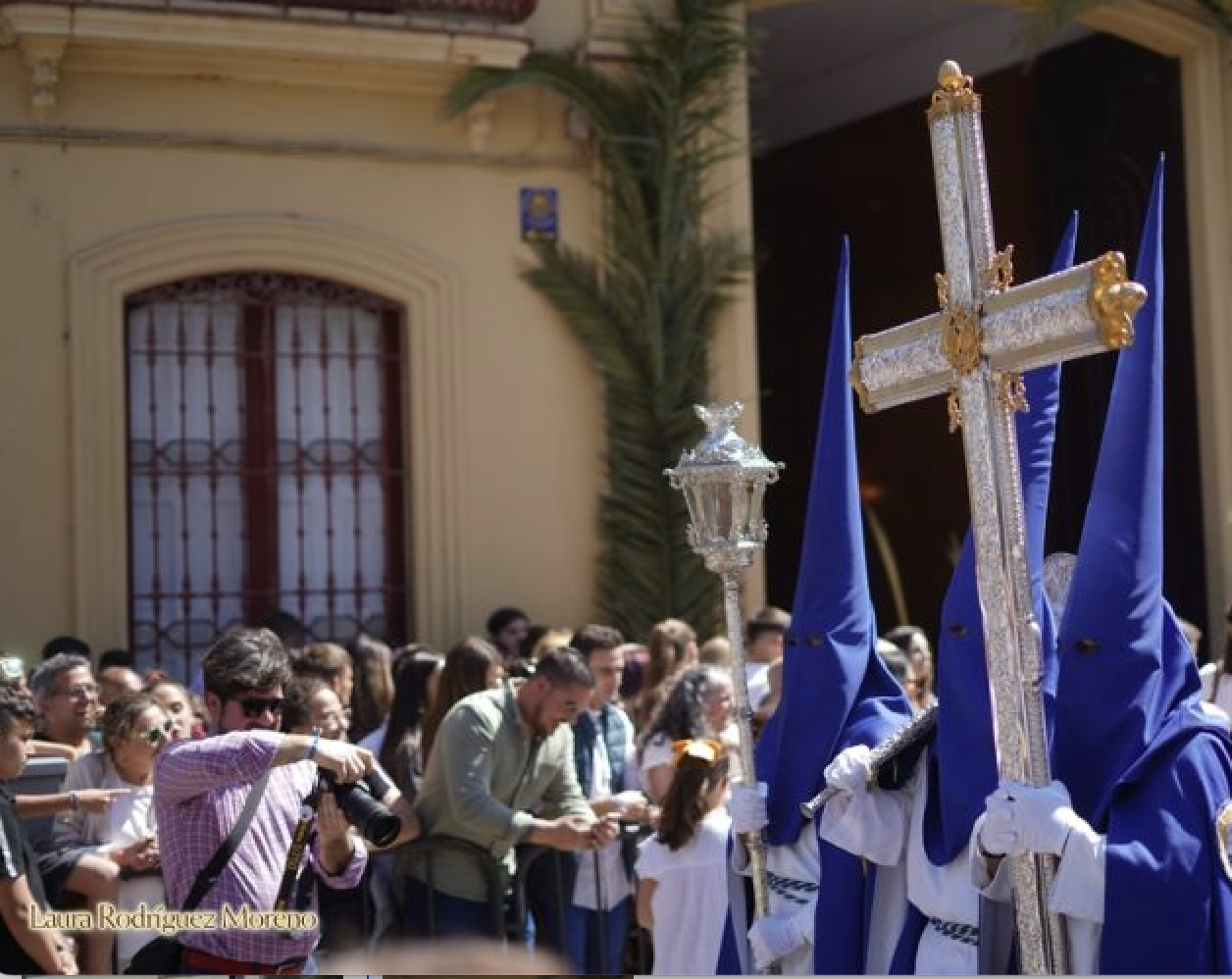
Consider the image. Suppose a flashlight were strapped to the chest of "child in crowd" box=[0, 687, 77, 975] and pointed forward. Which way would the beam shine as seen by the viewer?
to the viewer's right

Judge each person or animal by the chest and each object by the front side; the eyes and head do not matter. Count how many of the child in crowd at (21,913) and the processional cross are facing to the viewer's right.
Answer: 1

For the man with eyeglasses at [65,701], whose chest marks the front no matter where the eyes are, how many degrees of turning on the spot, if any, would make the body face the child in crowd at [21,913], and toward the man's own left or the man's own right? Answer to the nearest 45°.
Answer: approximately 45° to the man's own right

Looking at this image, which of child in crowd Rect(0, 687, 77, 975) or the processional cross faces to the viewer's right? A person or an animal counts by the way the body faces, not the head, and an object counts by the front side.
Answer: the child in crowd

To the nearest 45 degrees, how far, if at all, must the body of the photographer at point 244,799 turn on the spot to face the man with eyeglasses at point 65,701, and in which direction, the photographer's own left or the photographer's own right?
approximately 135° to the photographer's own left

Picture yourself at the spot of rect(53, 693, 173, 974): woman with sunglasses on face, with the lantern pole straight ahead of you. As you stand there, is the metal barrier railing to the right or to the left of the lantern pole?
left

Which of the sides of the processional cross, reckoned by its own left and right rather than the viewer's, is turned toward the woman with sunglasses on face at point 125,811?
right

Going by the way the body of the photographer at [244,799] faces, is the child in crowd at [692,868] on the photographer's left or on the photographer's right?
on the photographer's left

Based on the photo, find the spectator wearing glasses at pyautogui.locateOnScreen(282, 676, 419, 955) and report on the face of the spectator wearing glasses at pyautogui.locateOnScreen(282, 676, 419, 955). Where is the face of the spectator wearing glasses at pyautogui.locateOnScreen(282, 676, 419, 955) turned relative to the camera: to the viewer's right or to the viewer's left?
to the viewer's right
